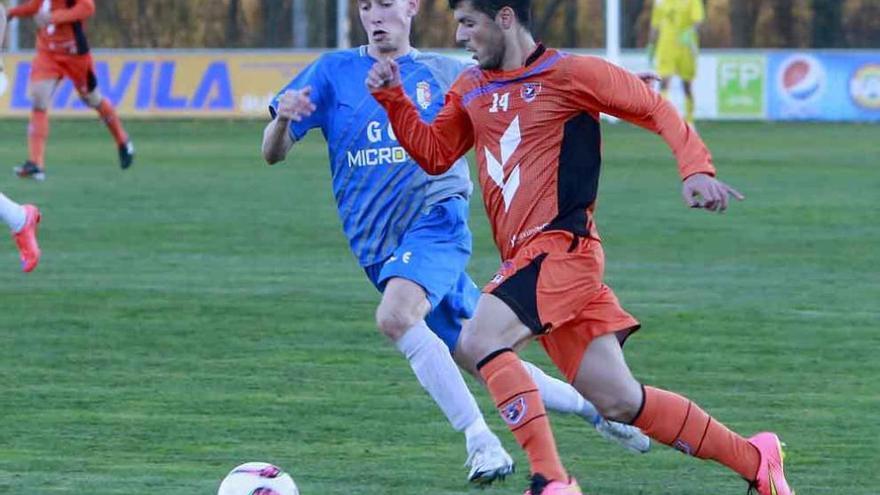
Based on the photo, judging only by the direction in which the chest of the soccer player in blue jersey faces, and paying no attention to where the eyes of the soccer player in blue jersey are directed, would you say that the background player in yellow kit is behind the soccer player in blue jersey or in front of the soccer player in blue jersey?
behind

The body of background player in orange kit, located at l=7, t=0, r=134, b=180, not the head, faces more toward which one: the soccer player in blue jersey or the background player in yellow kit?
the soccer player in blue jersey
